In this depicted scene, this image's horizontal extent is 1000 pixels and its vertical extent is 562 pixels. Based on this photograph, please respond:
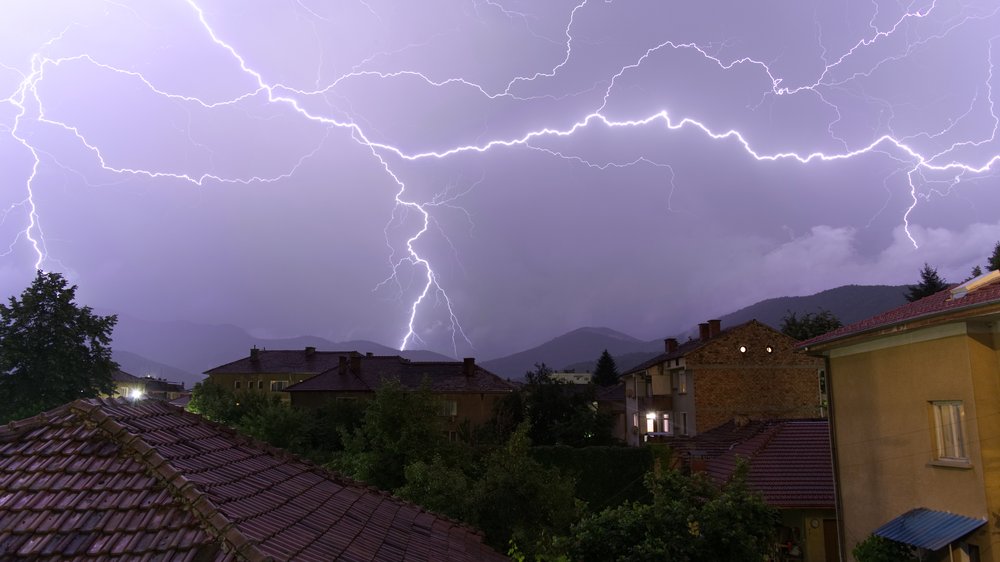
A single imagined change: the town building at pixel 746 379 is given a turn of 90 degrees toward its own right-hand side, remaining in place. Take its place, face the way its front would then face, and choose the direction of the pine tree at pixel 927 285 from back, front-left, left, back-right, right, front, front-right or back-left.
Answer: right

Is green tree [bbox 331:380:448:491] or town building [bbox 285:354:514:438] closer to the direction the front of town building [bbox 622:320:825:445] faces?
the green tree

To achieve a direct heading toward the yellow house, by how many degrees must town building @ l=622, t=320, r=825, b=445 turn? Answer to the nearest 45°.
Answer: approximately 45° to its left

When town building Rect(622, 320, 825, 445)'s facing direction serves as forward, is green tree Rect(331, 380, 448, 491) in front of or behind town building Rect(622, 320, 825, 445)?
in front

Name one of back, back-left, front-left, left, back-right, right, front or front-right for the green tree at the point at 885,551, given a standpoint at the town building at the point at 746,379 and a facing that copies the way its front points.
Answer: front-left

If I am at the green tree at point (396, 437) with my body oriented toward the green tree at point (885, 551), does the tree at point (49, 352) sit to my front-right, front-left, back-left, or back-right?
back-right

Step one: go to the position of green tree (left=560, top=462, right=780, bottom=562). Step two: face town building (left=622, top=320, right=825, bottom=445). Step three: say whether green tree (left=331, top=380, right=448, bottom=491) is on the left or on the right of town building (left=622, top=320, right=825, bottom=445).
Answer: left

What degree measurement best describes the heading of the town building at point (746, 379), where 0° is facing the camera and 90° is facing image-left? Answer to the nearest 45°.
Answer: approximately 45°

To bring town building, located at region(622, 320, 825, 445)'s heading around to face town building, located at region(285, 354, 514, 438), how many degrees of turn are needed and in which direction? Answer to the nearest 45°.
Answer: approximately 45° to its right
